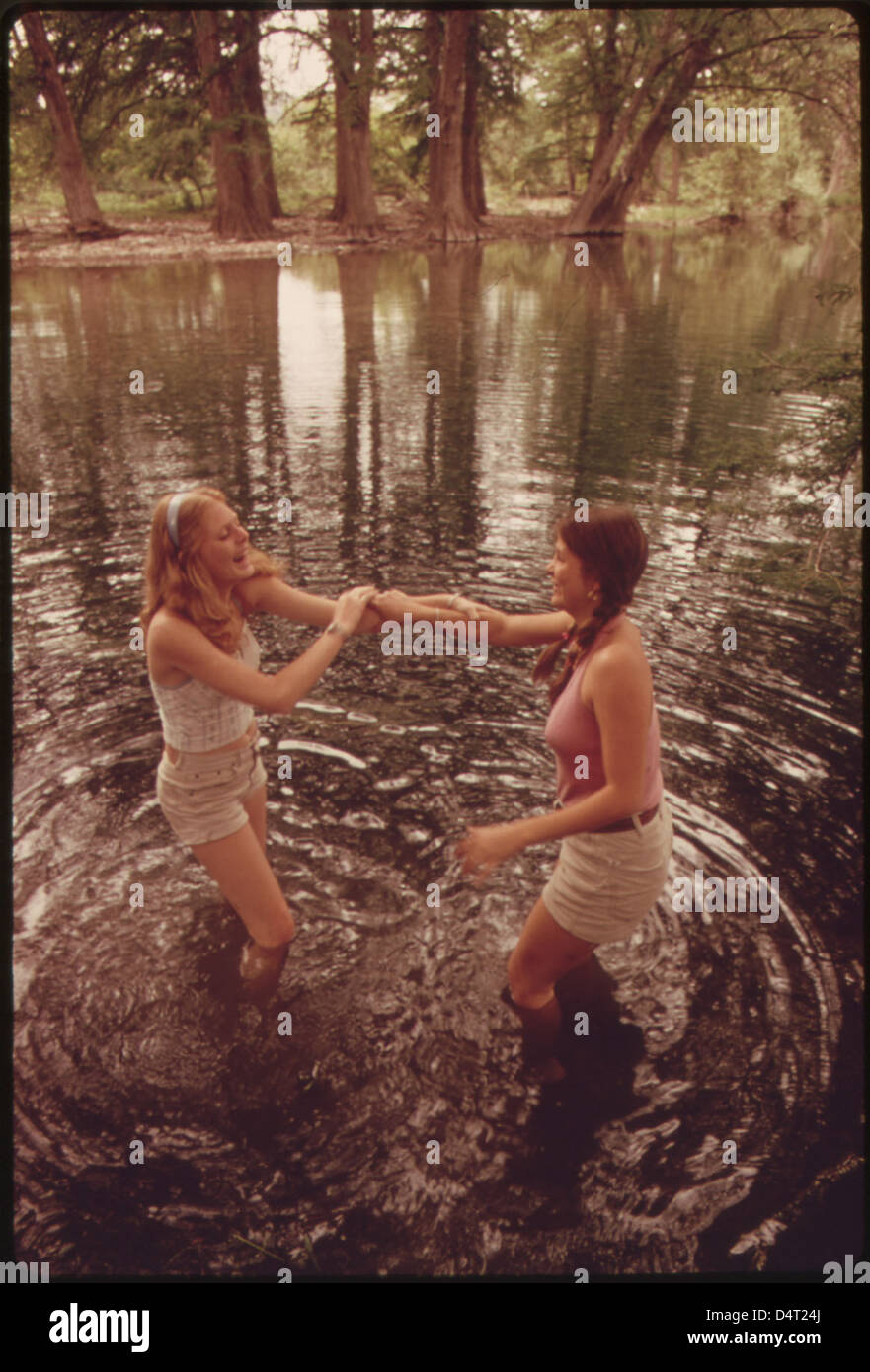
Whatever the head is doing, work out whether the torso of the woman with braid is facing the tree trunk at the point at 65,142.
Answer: no

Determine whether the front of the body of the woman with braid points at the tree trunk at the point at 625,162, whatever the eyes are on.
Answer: no

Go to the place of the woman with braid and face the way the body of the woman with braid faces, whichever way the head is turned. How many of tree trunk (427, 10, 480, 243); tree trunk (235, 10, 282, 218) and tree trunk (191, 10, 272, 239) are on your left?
0

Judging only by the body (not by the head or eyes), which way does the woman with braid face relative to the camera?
to the viewer's left

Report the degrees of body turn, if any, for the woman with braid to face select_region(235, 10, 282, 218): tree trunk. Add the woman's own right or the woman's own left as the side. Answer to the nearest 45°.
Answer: approximately 90° to the woman's own right

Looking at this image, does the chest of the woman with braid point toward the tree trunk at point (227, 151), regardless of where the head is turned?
no

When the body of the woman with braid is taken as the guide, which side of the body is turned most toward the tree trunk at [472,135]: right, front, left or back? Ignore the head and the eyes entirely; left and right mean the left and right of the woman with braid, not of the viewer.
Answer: right

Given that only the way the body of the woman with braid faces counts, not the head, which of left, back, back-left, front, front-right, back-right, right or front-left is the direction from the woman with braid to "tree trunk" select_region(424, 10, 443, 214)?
right

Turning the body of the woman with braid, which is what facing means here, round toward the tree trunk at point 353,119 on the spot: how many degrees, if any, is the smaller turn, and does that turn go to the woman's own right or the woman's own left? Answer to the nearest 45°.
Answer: approximately 90° to the woman's own right

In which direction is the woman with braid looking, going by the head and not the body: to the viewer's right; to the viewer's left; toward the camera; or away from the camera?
to the viewer's left

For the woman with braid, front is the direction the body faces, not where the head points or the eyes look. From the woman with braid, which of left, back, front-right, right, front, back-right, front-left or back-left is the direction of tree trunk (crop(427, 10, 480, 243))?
right
